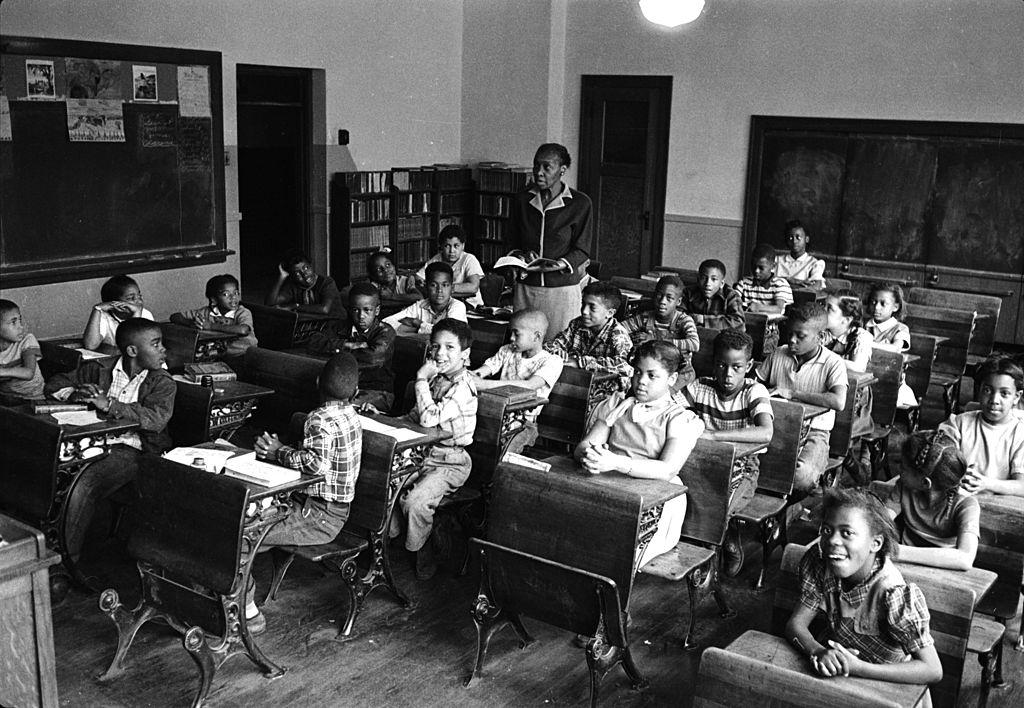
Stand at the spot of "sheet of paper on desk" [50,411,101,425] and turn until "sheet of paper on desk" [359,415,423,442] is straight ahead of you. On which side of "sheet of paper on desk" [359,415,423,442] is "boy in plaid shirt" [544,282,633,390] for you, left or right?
left

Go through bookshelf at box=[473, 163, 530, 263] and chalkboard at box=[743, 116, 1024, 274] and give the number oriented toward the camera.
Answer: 2

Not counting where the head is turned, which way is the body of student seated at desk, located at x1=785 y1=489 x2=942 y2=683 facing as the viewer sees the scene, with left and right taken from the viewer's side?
facing the viewer and to the left of the viewer

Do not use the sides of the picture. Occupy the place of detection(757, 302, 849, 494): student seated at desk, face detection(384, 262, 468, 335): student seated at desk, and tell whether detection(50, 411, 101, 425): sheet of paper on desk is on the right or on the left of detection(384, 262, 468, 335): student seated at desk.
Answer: left

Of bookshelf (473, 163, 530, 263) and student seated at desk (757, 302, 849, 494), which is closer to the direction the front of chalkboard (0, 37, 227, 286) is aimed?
the student seated at desk

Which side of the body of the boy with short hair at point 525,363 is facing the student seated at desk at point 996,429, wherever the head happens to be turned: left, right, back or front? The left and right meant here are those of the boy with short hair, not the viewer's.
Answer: left

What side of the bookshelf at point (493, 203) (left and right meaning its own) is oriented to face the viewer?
front

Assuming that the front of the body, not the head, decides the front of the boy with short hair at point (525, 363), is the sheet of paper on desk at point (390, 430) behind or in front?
in front

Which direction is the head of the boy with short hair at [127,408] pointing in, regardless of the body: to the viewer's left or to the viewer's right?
to the viewer's right

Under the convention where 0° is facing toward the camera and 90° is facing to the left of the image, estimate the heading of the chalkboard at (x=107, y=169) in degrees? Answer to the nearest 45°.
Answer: approximately 315°

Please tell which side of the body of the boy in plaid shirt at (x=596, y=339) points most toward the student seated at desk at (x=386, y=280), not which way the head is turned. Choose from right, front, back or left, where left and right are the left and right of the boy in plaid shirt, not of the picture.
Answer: right

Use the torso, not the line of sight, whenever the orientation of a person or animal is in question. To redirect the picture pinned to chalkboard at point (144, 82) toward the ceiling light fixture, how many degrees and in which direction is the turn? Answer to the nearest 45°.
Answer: approximately 45° to its left

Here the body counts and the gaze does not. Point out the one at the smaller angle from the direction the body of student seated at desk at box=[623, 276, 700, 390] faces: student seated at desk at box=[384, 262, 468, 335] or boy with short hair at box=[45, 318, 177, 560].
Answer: the boy with short hair
